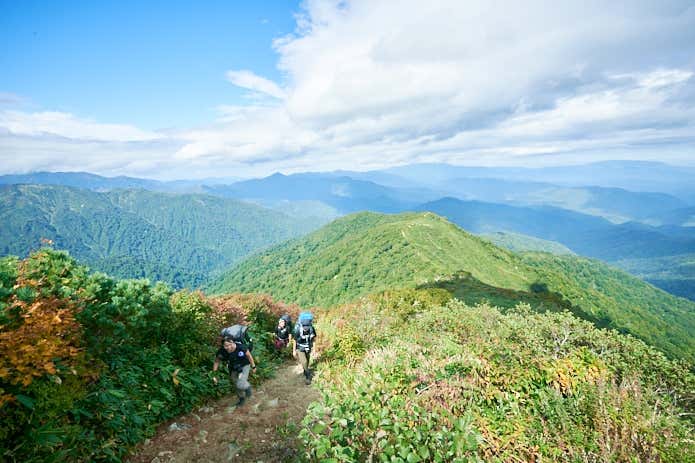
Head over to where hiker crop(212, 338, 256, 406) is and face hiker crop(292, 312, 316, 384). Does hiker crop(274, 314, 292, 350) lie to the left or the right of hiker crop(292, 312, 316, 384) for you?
left

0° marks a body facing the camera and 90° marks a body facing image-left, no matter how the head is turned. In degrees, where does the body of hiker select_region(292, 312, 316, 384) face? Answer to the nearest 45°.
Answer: approximately 0°

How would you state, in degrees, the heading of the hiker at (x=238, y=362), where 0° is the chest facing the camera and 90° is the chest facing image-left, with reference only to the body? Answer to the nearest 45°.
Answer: approximately 45°

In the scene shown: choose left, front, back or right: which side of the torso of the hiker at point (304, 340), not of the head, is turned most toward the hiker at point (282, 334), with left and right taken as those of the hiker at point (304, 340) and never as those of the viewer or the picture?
back

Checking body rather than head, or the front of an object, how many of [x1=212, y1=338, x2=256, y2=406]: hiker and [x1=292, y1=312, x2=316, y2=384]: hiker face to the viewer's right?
0

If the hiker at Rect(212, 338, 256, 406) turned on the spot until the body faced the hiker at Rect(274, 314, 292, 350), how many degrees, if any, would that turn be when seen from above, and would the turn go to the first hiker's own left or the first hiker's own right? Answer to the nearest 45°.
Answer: approximately 180°

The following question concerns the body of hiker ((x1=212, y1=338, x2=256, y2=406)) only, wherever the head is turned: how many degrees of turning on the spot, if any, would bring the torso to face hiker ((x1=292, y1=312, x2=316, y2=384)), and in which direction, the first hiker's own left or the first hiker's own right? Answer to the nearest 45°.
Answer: approximately 180°
